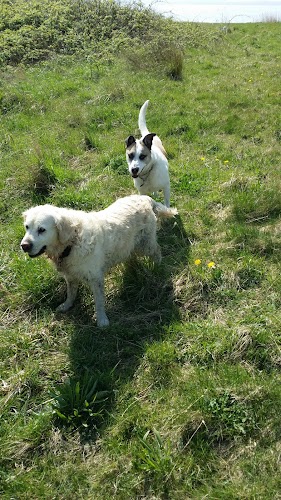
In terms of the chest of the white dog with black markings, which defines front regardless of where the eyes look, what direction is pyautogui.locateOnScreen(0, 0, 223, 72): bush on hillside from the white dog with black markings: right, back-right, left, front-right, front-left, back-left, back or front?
back

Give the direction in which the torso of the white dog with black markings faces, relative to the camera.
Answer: toward the camera

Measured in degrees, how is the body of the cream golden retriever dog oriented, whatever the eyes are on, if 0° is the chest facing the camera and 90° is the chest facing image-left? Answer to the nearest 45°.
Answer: approximately 45°

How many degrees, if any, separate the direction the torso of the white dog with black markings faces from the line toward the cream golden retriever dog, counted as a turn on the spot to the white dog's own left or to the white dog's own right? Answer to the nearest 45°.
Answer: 0° — it already faces it

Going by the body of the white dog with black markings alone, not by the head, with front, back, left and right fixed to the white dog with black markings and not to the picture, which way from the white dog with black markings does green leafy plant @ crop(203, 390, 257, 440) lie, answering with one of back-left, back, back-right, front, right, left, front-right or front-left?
front

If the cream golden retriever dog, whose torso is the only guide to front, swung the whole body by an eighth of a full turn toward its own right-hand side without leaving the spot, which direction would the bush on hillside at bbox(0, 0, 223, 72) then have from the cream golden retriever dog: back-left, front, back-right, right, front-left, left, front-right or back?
right

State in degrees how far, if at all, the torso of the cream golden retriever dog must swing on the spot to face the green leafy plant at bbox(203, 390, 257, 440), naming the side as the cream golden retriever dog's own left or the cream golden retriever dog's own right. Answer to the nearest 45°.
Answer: approximately 90° to the cream golden retriever dog's own left

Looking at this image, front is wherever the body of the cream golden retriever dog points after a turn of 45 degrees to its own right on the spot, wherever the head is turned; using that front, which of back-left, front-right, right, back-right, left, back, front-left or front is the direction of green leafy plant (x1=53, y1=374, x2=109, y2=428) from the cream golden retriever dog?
left

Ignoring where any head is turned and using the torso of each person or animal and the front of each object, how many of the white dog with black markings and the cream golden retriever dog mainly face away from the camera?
0

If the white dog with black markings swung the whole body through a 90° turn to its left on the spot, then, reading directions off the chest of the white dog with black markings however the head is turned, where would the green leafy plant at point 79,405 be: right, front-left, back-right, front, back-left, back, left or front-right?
right
